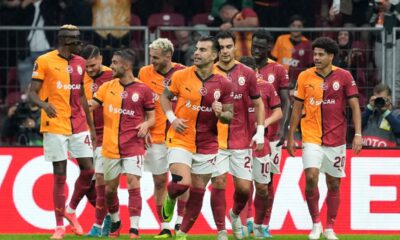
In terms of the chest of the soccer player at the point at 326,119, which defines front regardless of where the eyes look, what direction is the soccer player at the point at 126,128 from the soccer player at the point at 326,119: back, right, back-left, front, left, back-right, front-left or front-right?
right

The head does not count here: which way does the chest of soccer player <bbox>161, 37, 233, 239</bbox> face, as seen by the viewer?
toward the camera

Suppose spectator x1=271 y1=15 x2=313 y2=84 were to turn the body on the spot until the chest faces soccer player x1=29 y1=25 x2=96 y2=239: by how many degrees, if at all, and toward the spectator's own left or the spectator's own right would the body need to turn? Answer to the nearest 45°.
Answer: approximately 45° to the spectator's own right

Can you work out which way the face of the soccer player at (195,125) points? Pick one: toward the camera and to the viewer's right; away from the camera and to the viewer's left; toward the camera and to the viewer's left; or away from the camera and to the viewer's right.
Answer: toward the camera and to the viewer's left

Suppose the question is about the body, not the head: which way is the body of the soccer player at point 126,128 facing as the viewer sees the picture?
toward the camera

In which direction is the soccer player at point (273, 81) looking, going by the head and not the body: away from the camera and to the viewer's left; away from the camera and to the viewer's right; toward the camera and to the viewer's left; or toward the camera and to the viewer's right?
toward the camera and to the viewer's left

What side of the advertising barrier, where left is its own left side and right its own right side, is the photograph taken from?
front
